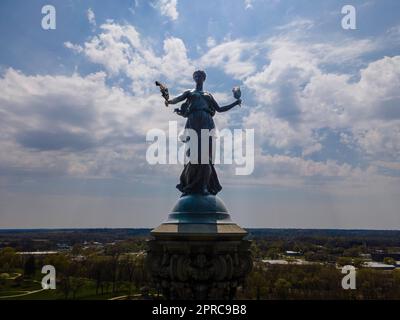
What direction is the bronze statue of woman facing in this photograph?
toward the camera
